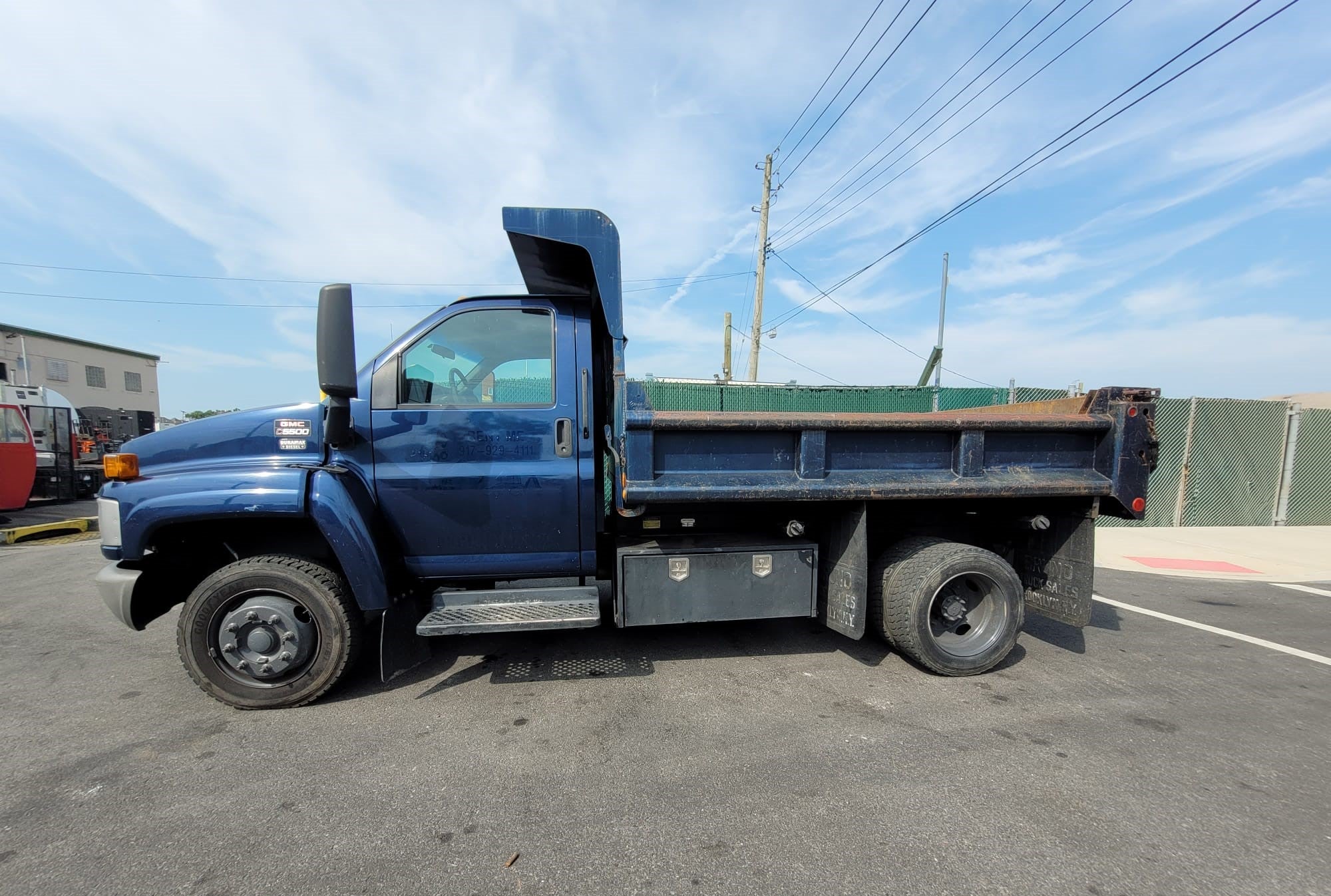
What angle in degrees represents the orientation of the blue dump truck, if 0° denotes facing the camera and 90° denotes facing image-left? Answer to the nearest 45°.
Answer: approximately 90°

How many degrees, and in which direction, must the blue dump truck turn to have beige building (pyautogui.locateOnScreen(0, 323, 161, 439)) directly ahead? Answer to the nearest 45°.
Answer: approximately 45° to its right

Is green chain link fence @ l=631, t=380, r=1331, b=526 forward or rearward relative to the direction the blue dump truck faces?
rearward

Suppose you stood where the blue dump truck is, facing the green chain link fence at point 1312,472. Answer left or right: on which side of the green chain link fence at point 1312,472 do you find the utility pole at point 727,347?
left

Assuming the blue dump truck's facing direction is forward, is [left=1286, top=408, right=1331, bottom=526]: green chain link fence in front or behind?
behind

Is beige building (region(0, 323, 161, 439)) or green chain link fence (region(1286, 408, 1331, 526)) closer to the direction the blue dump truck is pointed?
the beige building

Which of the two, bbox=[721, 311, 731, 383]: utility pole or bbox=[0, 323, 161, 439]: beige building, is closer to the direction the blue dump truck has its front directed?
the beige building

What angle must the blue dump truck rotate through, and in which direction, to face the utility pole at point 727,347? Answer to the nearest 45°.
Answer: approximately 90° to its right

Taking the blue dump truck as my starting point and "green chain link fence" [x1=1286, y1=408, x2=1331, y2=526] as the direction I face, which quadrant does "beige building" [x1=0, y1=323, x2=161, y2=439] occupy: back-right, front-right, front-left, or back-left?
back-left
